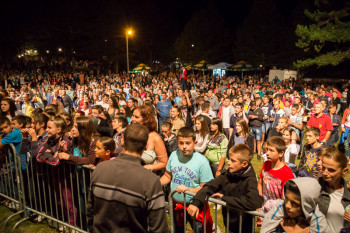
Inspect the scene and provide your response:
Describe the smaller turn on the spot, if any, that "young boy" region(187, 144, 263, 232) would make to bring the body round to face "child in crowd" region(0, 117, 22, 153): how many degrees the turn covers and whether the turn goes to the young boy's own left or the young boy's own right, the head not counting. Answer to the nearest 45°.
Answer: approximately 45° to the young boy's own right

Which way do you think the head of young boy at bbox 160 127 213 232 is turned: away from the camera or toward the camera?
toward the camera

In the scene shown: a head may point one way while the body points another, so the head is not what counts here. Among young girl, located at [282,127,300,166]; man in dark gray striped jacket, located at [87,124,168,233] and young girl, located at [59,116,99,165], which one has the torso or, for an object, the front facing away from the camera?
the man in dark gray striped jacket

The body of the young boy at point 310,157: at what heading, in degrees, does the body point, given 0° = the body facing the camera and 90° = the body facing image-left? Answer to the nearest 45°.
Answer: approximately 45°

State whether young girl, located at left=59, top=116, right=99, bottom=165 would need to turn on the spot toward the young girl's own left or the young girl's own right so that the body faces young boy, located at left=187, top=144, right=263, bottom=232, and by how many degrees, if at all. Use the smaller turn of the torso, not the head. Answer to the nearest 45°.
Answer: approximately 135° to the young girl's own left

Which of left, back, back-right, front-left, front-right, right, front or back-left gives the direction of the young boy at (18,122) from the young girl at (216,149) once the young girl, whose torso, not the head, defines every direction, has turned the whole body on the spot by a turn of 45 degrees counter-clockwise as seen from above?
right

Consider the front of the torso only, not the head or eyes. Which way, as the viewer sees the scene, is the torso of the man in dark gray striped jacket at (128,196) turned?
away from the camera

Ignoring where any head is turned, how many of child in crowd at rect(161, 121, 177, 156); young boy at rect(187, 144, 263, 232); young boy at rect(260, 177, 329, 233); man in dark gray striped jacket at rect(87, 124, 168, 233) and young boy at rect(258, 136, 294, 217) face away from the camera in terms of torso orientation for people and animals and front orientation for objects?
1

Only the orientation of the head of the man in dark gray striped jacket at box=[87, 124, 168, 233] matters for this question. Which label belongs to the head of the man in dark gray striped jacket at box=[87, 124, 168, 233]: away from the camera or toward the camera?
away from the camera

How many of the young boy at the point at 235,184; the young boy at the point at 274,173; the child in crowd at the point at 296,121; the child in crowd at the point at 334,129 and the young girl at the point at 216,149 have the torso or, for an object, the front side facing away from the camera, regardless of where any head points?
0

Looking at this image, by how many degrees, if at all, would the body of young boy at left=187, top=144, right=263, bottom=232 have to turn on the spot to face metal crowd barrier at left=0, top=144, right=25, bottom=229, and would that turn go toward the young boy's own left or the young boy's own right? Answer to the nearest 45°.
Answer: approximately 45° to the young boy's own right

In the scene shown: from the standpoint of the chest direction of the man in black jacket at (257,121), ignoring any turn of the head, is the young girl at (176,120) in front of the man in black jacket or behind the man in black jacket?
in front
